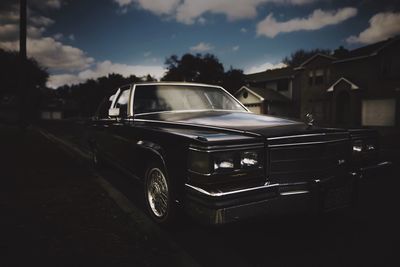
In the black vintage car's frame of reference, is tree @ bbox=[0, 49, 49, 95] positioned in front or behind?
behind

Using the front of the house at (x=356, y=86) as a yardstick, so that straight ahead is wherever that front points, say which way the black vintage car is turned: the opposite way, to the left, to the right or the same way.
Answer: to the left

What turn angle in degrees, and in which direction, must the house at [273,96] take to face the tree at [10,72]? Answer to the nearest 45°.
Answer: approximately 45° to its right

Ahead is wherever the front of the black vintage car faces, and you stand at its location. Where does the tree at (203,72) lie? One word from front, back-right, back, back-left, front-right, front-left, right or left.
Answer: back-left

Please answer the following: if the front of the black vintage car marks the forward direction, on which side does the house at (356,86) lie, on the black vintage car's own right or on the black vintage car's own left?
on the black vintage car's own left

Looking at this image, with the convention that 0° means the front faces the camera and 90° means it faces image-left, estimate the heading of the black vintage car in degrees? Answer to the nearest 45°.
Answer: approximately 315°

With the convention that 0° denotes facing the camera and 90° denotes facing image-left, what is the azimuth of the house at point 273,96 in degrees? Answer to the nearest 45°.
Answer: approximately 45°

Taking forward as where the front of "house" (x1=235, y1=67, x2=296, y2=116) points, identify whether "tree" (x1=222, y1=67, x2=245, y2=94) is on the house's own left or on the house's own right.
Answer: on the house's own right

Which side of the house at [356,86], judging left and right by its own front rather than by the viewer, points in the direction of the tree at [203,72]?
right

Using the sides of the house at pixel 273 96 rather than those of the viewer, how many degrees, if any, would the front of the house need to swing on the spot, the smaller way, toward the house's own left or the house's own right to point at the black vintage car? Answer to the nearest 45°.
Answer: approximately 45° to the house's own left

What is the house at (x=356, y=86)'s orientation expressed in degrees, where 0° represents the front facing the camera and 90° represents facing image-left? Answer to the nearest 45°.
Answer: approximately 45°

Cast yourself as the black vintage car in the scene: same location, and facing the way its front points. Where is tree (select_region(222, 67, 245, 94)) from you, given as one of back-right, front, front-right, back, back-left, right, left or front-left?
back-left
